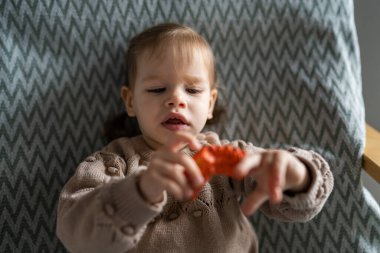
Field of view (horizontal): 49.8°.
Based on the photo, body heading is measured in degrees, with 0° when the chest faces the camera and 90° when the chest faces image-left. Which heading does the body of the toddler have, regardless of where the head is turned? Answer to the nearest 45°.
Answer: approximately 0°

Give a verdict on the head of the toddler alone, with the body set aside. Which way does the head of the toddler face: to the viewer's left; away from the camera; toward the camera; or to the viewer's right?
toward the camera
